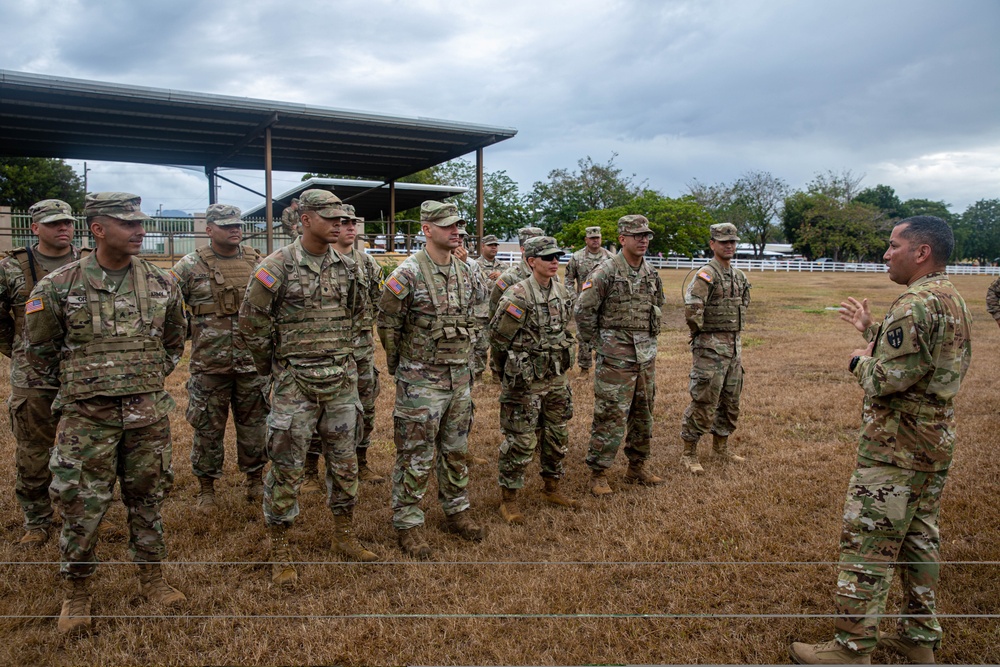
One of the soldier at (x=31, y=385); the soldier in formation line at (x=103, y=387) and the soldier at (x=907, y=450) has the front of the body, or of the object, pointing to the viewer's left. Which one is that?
the soldier at (x=907, y=450)

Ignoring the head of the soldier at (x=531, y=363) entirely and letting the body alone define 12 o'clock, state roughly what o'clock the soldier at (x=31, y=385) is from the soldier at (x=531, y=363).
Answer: the soldier at (x=31, y=385) is roughly at 4 o'clock from the soldier at (x=531, y=363).

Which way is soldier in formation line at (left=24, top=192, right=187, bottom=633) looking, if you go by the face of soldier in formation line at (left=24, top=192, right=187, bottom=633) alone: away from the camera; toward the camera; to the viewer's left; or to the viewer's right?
to the viewer's right

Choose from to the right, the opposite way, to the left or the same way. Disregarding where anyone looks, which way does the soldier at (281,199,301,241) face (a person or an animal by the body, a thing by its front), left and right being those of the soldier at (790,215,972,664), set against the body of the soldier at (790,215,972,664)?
the opposite way

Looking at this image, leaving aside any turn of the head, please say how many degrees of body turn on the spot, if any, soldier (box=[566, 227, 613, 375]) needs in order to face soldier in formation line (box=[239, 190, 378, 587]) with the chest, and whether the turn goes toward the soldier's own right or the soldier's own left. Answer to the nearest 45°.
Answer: approximately 45° to the soldier's own right

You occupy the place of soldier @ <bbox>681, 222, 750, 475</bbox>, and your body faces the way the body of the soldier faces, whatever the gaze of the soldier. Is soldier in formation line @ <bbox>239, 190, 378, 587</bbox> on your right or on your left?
on your right

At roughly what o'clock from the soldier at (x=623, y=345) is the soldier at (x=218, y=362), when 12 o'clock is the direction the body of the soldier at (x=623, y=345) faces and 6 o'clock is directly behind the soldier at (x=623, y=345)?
the soldier at (x=218, y=362) is roughly at 4 o'clock from the soldier at (x=623, y=345).

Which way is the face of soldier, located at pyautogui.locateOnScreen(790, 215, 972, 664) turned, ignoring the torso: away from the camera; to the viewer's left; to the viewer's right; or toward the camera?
to the viewer's left

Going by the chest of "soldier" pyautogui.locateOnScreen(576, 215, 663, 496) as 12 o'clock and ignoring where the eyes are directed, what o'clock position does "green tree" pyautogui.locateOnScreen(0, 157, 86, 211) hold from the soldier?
The green tree is roughly at 6 o'clock from the soldier.

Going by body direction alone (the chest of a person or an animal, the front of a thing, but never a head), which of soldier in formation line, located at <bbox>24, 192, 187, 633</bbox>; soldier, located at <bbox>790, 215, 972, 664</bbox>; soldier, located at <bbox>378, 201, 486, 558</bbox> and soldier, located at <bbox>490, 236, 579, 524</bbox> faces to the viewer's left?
soldier, located at <bbox>790, 215, 972, 664</bbox>

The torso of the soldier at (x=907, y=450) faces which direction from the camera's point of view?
to the viewer's left

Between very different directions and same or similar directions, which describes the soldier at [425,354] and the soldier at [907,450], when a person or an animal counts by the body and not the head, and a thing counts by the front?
very different directions
